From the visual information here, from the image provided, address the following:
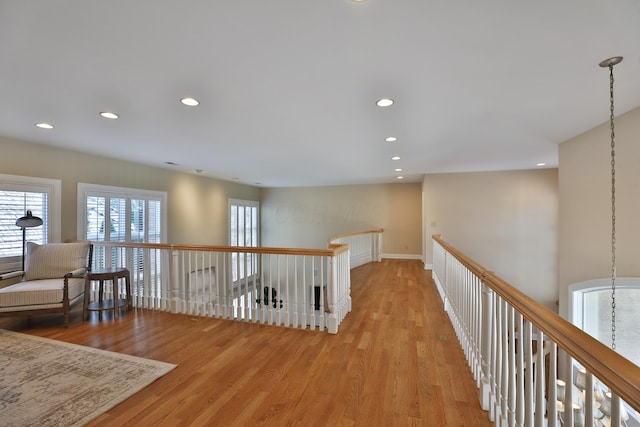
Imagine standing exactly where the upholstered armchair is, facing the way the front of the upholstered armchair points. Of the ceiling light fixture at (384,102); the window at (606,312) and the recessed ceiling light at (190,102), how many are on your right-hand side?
0

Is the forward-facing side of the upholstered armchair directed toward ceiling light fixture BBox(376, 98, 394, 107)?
no

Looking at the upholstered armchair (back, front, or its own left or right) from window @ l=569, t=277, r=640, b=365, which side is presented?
left

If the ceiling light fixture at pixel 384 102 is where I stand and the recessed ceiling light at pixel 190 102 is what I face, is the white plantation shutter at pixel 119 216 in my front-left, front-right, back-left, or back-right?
front-right

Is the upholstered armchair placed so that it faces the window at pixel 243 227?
no

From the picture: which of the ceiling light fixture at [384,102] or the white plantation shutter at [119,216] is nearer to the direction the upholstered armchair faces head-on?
the ceiling light fixture

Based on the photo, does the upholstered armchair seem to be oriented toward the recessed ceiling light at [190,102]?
no
